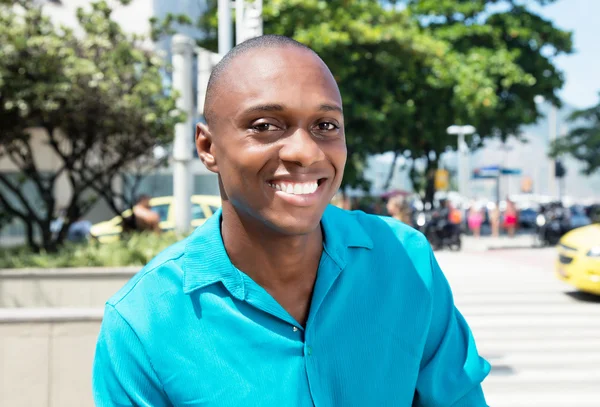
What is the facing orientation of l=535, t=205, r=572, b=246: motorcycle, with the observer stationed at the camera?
facing the viewer and to the left of the viewer

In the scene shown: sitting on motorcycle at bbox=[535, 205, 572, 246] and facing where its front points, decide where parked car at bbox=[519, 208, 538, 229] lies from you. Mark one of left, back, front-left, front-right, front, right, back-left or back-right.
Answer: back-right

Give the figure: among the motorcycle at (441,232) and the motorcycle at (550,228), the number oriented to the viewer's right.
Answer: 0

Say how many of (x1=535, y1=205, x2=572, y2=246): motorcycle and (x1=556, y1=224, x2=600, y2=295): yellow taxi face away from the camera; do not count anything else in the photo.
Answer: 0

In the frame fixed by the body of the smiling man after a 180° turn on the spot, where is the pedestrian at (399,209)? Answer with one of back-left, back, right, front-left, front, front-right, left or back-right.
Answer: front

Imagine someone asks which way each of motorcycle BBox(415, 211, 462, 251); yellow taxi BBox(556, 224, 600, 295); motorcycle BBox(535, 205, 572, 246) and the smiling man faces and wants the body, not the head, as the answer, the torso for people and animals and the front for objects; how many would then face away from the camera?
0

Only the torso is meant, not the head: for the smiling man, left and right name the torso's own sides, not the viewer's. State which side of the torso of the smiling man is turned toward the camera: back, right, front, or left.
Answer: front

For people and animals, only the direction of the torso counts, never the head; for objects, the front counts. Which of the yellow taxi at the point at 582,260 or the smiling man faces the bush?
the yellow taxi

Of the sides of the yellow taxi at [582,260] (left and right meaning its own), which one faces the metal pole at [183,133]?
front

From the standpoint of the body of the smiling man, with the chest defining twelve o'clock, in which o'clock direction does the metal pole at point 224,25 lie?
The metal pole is roughly at 6 o'clock from the smiling man.

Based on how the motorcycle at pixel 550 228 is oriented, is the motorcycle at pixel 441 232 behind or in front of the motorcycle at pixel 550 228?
in front

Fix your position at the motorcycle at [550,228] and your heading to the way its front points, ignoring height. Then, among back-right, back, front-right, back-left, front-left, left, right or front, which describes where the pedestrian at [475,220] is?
right
